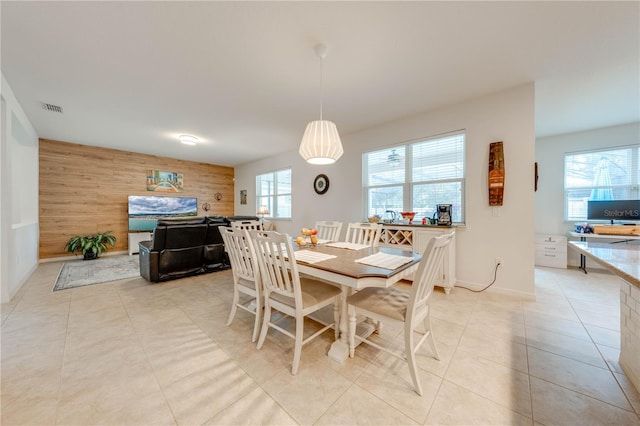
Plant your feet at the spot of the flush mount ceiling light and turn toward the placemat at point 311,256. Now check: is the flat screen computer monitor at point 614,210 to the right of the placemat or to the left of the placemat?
left

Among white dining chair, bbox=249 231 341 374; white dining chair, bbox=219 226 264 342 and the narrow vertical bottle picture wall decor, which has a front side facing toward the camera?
the narrow vertical bottle picture wall decor

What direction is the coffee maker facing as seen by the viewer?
toward the camera

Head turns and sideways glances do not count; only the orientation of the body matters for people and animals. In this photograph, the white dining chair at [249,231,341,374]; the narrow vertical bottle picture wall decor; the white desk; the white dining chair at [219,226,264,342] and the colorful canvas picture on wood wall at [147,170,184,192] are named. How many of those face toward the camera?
3

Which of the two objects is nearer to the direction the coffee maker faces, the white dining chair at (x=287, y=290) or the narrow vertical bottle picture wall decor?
the white dining chair

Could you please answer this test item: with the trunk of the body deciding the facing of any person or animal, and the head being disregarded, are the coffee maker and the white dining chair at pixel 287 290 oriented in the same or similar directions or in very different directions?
very different directions

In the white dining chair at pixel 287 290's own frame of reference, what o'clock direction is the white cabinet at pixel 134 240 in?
The white cabinet is roughly at 9 o'clock from the white dining chair.

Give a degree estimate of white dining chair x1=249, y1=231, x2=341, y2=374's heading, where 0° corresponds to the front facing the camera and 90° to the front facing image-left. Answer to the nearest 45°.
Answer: approximately 225°

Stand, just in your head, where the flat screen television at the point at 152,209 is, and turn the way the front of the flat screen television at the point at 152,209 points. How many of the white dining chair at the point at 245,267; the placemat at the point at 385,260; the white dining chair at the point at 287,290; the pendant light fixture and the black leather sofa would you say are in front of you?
5

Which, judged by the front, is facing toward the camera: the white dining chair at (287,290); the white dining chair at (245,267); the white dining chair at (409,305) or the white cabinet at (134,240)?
the white cabinet

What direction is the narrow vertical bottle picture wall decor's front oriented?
toward the camera

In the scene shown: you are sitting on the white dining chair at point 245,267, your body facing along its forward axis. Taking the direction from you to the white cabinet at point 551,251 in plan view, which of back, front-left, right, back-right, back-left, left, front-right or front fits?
front-right

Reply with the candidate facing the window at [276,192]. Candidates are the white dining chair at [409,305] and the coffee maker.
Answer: the white dining chair
